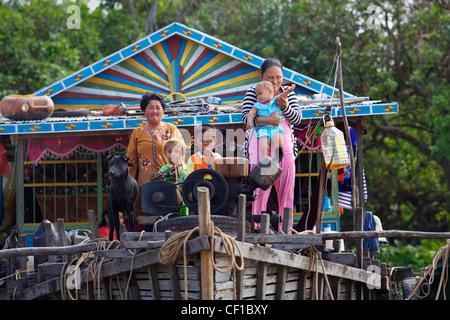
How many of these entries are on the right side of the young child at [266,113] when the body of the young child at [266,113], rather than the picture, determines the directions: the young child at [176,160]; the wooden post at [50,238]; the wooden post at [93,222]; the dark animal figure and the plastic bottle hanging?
4

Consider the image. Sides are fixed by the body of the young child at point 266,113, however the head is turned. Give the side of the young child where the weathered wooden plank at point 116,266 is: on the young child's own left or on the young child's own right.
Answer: on the young child's own right

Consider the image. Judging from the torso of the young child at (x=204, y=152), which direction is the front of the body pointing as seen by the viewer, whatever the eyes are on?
toward the camera

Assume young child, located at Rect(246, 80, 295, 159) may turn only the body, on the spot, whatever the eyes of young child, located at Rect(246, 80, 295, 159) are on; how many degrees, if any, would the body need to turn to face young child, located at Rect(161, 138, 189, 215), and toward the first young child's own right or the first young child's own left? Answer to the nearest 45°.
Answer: approximately 90° to the first young child's own right

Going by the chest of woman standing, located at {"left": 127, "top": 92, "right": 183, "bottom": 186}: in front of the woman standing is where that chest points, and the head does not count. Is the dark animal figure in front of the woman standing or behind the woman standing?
in front

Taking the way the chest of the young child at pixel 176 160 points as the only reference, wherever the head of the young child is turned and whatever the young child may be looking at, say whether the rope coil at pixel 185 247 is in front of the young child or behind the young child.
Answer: in front

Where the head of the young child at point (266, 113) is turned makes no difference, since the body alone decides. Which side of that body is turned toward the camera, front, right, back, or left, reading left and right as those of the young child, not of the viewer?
front

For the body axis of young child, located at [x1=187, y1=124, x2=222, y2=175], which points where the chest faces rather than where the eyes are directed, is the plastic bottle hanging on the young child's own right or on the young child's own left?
on the young child's own left

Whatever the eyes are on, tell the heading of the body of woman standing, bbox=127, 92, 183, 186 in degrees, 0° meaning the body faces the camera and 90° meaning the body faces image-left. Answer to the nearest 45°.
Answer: approximately 0°

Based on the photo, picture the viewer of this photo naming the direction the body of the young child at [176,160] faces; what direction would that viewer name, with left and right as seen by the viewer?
facing the viewer
